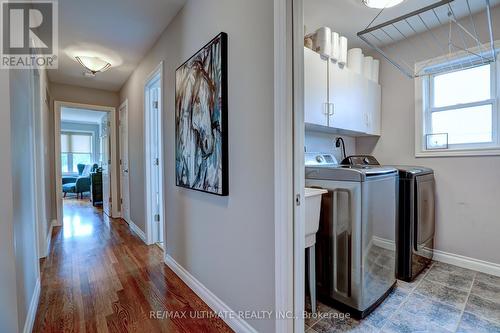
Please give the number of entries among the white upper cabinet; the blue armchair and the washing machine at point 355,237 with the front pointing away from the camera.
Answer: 0

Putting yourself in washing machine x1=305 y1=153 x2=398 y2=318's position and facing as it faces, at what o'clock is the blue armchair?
The blue armchair is roughly at 5 o'clock from the washing machine.

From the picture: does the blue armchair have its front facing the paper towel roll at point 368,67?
no

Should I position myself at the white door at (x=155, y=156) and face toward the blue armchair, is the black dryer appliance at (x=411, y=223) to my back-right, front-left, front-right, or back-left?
back-right

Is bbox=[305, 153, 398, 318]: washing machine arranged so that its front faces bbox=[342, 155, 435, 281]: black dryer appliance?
no

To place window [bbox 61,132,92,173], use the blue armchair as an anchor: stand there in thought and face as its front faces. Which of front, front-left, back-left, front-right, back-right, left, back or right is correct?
back-right

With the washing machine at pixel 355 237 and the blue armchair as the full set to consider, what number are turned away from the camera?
0

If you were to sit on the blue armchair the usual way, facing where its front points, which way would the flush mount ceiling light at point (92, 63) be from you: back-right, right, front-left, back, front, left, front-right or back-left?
front-left

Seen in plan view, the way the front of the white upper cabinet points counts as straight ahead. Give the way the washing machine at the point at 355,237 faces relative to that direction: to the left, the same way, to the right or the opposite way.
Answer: the same way
